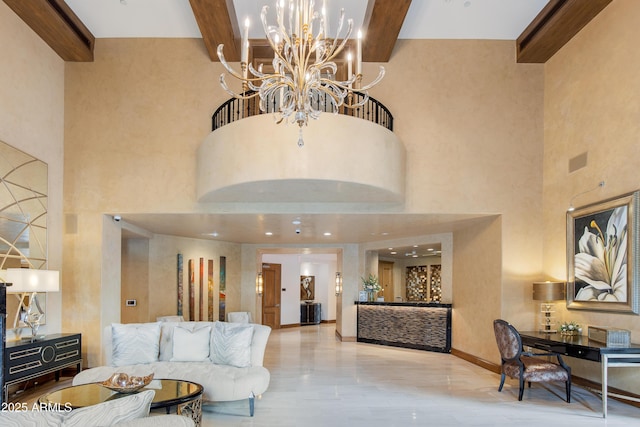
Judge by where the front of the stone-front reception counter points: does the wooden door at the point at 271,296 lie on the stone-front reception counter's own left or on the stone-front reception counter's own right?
on the stone-front reception counter's own right

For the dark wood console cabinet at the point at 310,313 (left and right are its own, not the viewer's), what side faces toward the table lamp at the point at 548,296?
front

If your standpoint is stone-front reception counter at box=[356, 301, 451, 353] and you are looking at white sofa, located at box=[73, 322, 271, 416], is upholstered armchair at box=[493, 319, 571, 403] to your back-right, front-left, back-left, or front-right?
front-left

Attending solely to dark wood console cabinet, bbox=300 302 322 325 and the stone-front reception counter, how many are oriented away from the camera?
0

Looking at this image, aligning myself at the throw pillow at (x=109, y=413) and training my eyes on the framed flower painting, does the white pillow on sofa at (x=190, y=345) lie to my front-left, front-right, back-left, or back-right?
front-left

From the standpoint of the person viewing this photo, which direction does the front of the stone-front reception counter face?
facing the viewer and to the left of the viewer

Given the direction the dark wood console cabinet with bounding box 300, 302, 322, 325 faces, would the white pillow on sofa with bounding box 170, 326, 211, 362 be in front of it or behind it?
in front

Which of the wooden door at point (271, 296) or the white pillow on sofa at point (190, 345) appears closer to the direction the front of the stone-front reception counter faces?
the white pillow on sofa

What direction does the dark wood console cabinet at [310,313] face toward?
toward the camera
